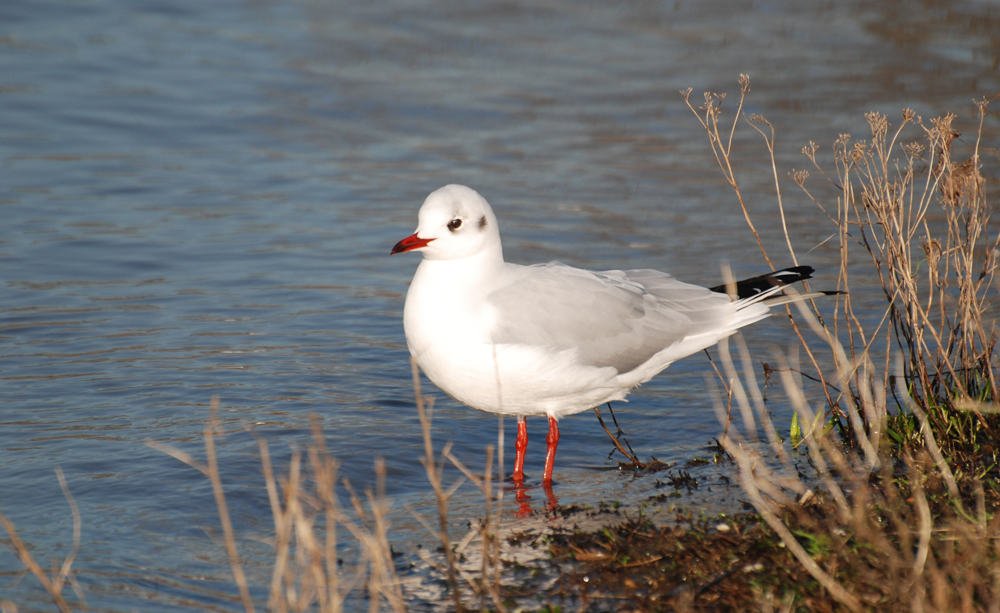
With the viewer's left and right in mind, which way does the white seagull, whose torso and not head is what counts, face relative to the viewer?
facing to the left of the viewer
